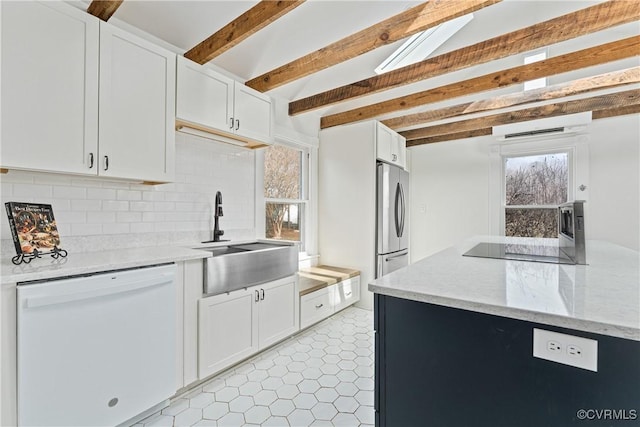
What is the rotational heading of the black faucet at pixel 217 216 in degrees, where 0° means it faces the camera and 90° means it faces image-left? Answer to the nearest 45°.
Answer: approximately 315°

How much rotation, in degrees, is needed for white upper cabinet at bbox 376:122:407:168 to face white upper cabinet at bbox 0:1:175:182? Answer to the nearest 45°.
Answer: approximately 90° to its right

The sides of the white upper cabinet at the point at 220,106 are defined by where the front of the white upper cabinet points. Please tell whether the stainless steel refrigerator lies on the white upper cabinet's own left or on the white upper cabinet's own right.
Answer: on the white upper cabinet's own left

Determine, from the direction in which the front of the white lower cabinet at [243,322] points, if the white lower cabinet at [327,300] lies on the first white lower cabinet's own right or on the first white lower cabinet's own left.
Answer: on the first white lower cabinet's own left

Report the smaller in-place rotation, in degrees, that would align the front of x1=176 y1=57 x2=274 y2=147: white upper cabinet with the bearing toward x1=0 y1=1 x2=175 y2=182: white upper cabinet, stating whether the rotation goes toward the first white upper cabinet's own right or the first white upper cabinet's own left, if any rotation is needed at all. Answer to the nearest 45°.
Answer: approximately 90° to the first white upper cabinet's own right

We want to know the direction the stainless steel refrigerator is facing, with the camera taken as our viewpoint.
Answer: facing the viewer and to the right of the viewer

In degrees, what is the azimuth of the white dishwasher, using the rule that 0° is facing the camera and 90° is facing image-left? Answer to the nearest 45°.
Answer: approximately 315°

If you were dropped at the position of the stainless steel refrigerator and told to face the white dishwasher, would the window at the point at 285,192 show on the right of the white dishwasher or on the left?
right

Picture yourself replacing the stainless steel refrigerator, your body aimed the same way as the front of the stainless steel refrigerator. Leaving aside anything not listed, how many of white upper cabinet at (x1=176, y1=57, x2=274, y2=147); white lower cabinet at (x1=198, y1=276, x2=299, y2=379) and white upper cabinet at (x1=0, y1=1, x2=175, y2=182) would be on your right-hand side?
3
